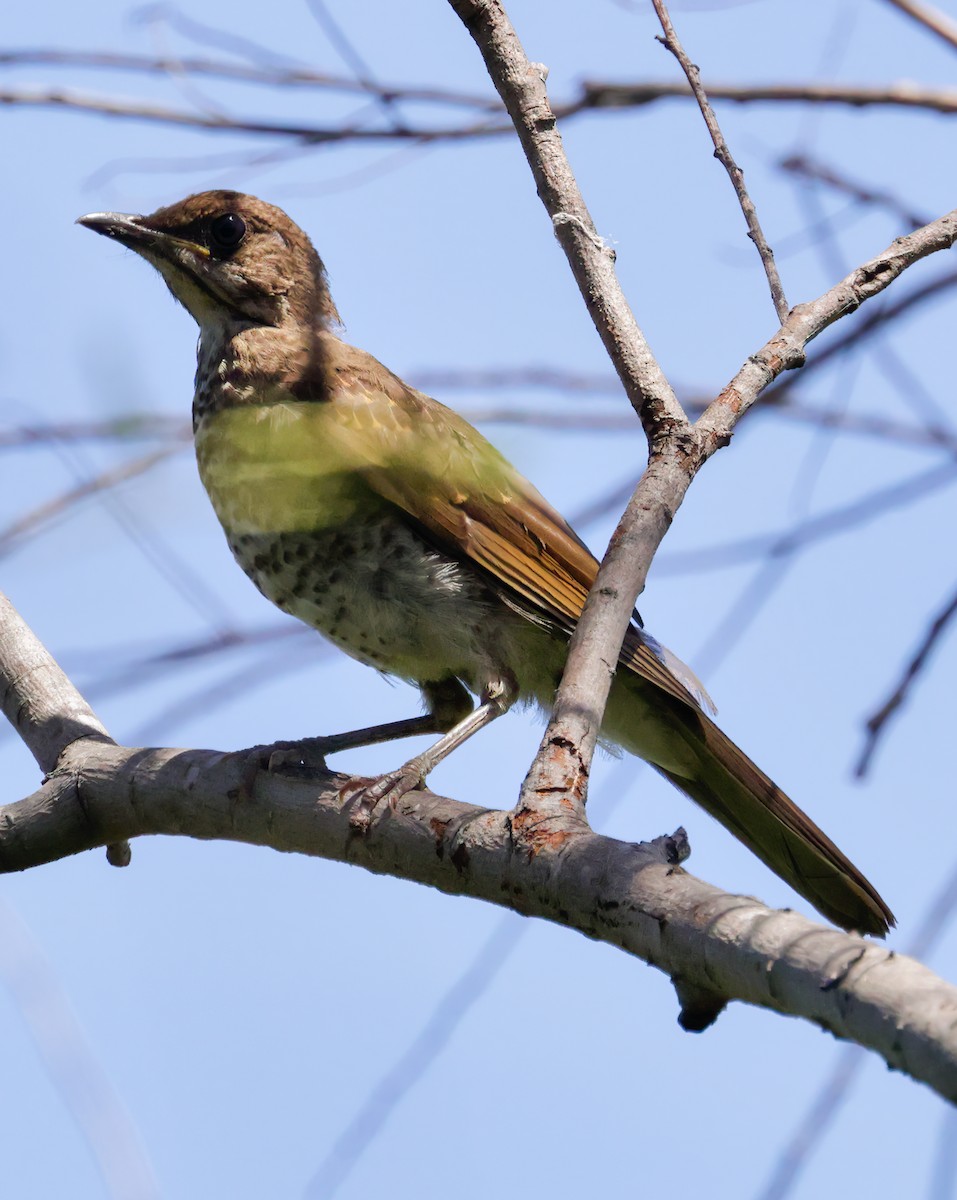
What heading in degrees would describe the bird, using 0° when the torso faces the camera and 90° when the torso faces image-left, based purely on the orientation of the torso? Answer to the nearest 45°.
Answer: approximately 90°

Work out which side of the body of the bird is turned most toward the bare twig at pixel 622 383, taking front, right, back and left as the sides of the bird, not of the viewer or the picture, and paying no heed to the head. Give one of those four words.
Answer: back
